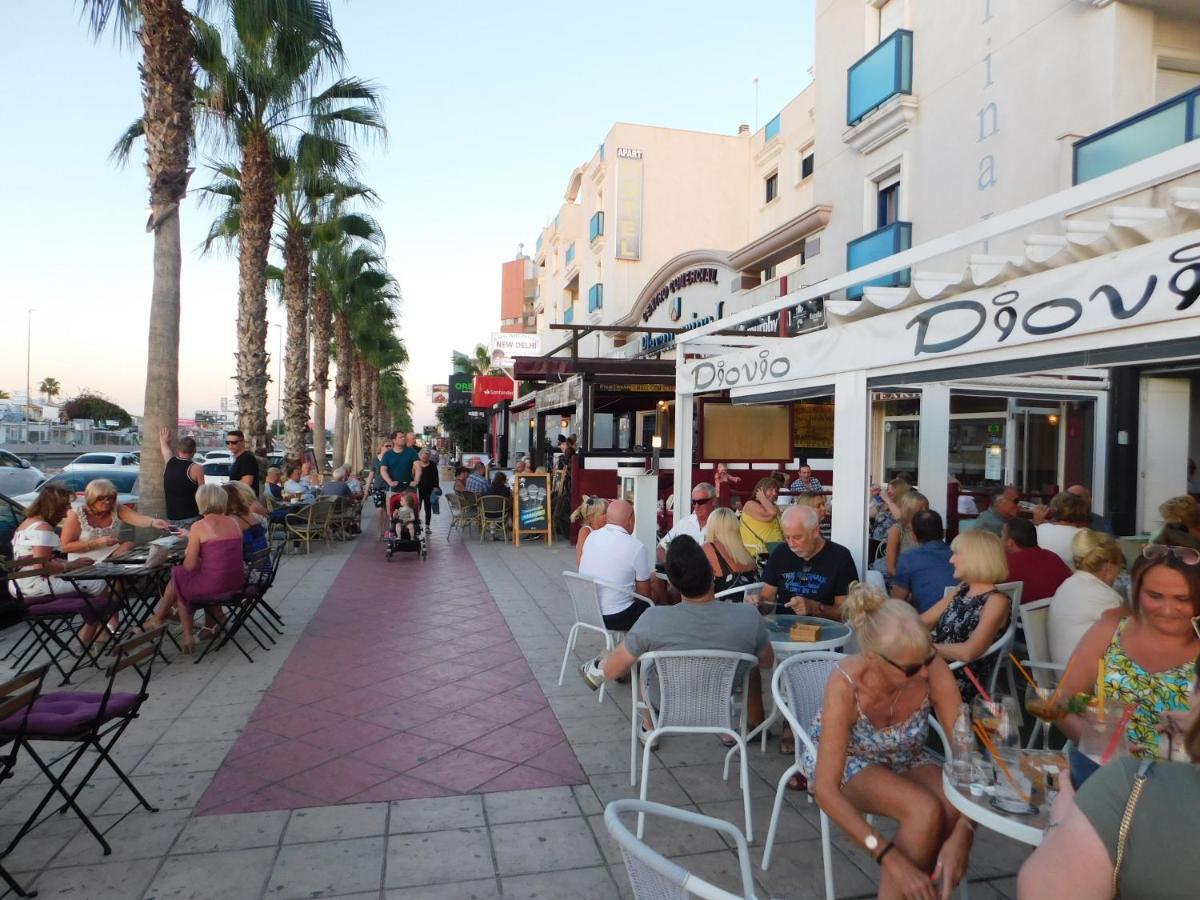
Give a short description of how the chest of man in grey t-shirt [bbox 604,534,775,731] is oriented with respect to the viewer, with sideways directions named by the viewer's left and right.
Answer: facing away from the viewer

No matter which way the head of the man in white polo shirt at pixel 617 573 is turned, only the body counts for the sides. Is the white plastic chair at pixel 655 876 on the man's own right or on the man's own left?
on the man's own right

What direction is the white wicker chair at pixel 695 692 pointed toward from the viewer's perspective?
away from the camera

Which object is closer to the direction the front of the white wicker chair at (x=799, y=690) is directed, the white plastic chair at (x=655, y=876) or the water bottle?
the water bottle

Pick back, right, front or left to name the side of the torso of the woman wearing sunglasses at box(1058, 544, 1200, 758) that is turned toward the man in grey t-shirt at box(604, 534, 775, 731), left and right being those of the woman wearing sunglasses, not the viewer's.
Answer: right

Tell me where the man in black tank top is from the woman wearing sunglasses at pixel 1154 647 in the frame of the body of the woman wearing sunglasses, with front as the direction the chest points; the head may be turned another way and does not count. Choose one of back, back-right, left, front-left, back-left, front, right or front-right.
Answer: right

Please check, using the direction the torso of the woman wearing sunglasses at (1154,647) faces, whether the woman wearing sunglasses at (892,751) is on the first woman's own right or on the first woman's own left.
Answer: on the first woman's own right

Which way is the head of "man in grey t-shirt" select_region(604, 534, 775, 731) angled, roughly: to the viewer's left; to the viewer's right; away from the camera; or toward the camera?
away from the camera

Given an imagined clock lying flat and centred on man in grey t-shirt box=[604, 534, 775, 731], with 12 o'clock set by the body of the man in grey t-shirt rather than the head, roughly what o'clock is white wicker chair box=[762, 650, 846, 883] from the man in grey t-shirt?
The white wicker chair is roughly at 4 o'clock from the man in grey t-shirt.

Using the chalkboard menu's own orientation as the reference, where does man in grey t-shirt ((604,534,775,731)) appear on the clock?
The man in grey t-shirt is roughly at 12 o'clock from the chalkboard menu.

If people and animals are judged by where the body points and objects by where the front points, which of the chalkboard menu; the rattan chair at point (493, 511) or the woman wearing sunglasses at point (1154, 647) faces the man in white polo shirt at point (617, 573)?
the chalkboard menu

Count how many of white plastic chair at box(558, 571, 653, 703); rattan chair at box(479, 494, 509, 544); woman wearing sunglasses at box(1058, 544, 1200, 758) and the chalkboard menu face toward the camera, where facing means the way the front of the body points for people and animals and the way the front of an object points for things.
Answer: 2

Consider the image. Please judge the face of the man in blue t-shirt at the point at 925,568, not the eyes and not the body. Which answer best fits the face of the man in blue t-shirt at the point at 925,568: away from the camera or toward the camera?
away from the camera
